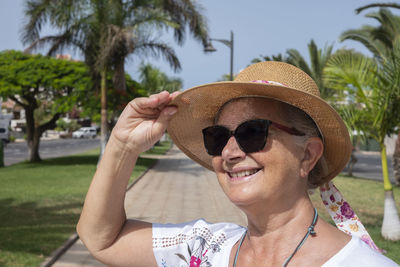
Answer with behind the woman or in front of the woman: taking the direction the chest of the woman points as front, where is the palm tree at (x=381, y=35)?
behind

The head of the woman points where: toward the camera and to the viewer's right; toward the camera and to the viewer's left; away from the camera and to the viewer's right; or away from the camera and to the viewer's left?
toward the camera and to the viewer's left

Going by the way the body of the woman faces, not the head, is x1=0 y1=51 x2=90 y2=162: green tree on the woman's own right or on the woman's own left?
on the woman's own right

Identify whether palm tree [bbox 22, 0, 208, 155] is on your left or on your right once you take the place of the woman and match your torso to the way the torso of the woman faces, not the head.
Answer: on your right

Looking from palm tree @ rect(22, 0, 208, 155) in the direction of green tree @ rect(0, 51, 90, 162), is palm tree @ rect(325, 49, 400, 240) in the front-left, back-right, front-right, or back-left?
back-left

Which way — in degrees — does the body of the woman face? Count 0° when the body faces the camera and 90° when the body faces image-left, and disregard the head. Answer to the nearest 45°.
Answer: approximately 45°

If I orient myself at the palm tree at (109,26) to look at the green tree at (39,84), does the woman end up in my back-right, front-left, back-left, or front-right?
back-left
